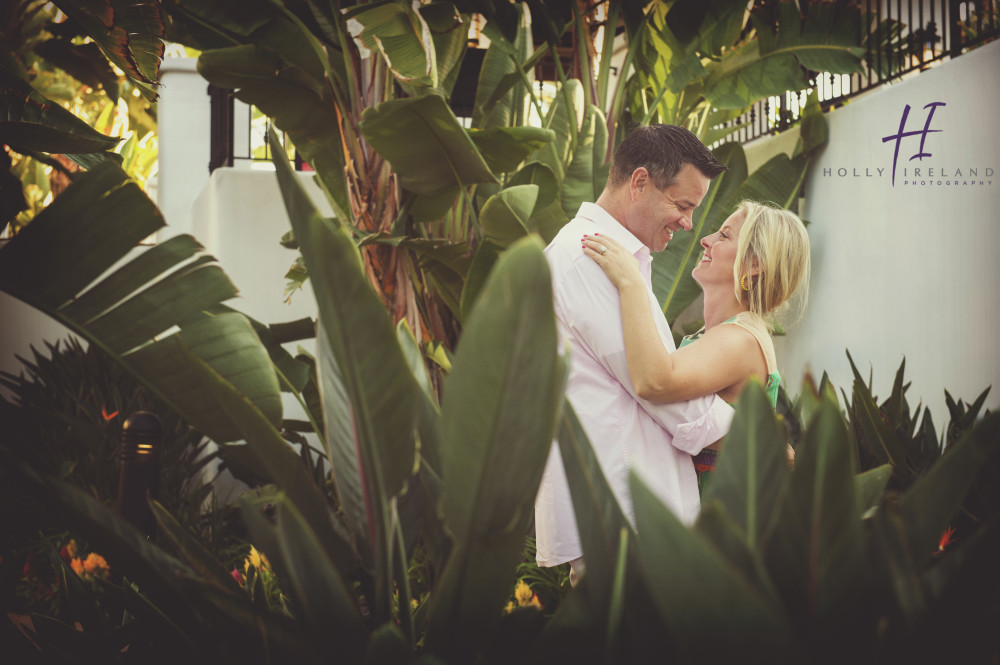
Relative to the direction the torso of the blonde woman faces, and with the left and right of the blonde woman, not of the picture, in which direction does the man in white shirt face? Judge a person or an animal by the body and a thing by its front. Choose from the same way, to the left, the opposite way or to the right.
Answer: the opposite way

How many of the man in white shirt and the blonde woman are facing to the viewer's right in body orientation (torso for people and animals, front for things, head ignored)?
1

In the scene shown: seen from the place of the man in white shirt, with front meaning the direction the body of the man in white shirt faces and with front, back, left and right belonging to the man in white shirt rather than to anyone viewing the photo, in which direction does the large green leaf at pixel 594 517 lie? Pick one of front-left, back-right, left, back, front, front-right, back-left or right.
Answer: right

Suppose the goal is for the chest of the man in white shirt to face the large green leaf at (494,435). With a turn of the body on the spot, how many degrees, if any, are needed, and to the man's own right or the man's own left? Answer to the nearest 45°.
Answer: approximately 90° to the man's own right

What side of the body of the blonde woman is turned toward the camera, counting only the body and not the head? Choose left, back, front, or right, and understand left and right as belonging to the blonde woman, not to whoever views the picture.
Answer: left

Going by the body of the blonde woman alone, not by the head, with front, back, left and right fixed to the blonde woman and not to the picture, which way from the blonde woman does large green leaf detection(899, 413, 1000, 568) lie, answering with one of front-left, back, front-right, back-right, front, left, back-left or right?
left

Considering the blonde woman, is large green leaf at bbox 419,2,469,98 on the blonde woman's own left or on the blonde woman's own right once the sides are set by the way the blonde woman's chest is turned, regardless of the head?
on the blonde woman's own right

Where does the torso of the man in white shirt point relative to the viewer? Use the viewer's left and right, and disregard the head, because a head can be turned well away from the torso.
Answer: facing to the right of the viewer

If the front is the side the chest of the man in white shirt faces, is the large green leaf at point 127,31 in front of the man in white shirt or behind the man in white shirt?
behind

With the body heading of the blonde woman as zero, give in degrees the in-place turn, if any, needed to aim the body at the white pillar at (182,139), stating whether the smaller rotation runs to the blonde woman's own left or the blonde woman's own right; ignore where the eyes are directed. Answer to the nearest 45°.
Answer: approximately 45° to the blonde woman's own right

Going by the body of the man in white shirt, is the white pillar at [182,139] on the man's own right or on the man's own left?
on the man's own left

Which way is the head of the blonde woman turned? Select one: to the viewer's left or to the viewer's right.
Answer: to the viewer's left

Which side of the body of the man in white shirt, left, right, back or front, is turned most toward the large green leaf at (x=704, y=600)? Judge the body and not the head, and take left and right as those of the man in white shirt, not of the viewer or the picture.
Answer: right

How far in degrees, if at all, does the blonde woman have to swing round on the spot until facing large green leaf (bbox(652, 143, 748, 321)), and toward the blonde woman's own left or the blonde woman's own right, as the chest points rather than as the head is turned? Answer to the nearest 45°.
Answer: approximately 90° to the blonde woman's own right
